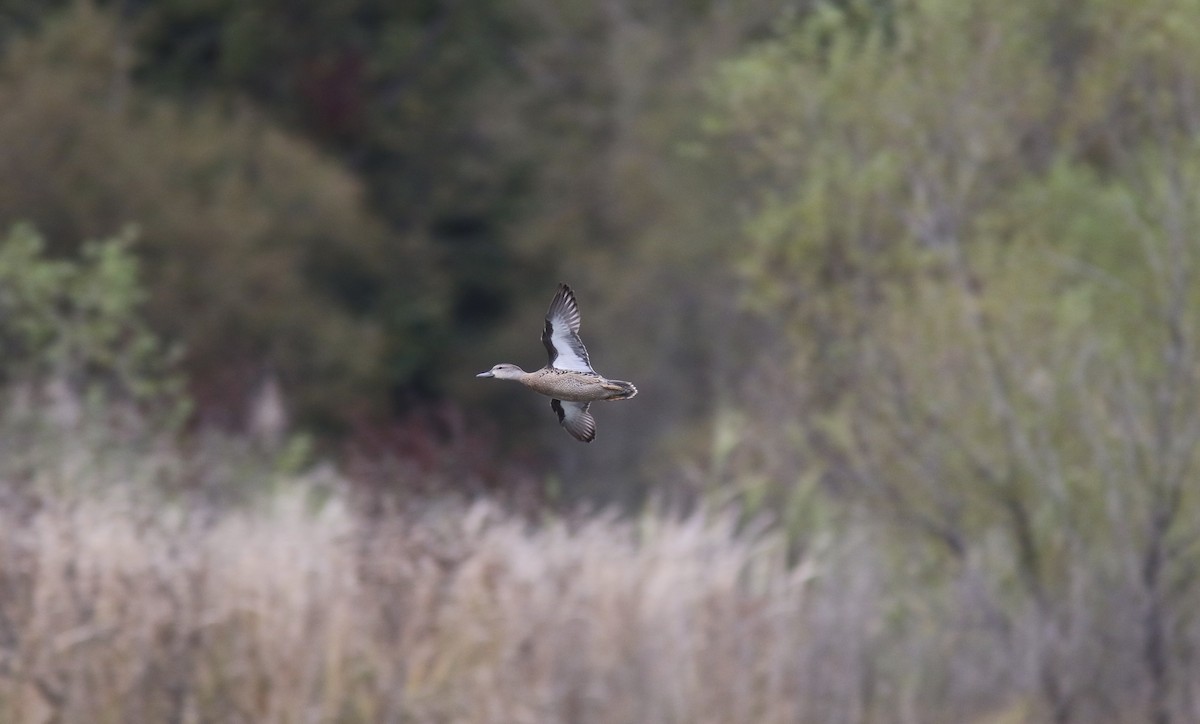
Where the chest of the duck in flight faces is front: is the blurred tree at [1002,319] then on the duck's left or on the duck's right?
on the duck's right

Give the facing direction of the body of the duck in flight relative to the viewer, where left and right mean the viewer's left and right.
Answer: facing to the left of the viewer

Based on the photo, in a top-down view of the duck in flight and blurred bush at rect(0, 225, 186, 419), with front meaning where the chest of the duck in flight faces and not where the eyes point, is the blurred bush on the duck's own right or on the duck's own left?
on the duck's own right

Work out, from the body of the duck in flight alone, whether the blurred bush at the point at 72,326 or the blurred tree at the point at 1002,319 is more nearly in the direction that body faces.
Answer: the blurred bush

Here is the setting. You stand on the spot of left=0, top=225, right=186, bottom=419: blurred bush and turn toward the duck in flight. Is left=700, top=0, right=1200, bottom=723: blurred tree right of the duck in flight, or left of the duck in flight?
left
